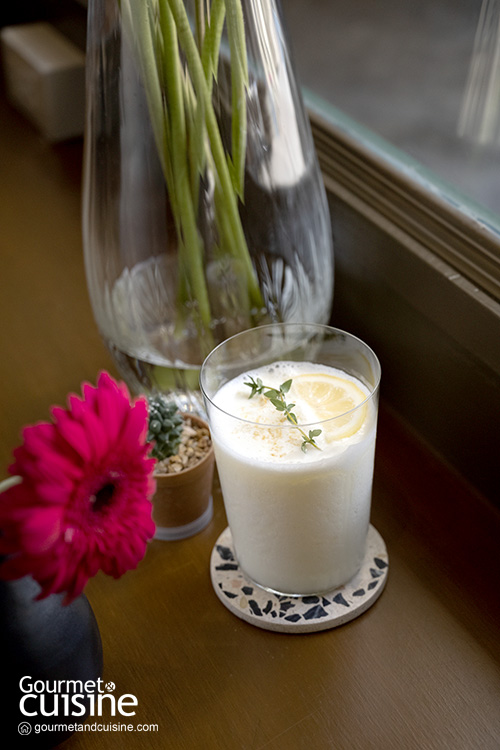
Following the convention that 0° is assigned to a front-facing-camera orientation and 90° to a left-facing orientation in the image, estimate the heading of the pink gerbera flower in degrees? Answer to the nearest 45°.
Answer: approximately 315°

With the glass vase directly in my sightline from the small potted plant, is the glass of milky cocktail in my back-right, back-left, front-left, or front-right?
back-right

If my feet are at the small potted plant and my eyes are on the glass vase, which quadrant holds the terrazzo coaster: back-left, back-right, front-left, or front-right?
back-right

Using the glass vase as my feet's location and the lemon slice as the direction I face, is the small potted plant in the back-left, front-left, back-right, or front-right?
front-right
